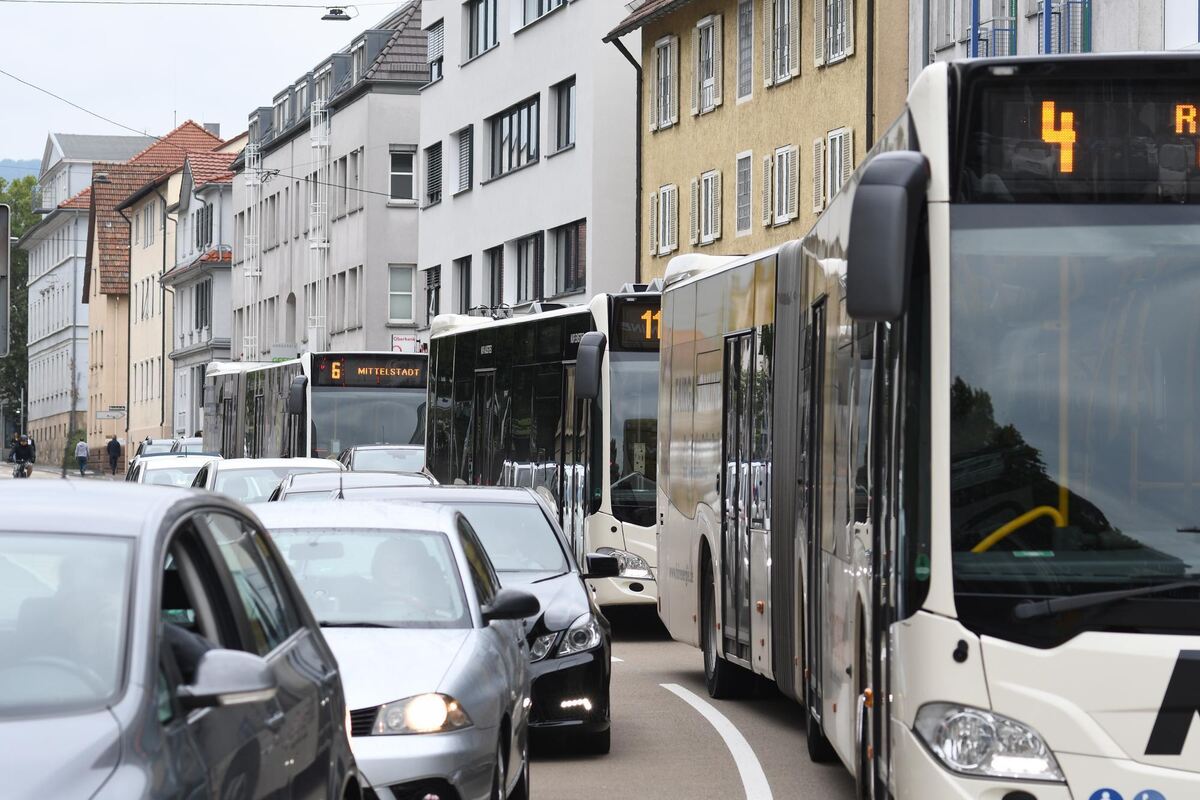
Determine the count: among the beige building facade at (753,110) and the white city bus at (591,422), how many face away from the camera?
0

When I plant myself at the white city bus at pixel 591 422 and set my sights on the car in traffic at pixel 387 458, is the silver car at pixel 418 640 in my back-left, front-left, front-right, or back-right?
back-left

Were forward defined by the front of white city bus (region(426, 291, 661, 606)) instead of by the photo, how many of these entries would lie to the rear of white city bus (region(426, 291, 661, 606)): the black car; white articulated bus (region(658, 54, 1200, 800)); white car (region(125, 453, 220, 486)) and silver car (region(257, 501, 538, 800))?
1

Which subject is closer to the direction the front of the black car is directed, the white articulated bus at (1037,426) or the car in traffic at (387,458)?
the white articulated bus

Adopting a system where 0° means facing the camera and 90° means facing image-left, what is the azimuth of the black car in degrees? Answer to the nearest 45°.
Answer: approximately 0°

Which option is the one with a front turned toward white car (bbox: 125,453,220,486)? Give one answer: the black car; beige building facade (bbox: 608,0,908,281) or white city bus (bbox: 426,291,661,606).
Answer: the beige building facade

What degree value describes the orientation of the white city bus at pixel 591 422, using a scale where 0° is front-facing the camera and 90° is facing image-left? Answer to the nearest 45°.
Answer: approximately 315°

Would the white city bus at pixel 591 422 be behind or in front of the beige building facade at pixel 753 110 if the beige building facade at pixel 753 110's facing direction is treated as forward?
in front

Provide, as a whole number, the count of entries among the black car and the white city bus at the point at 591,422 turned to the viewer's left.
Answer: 0

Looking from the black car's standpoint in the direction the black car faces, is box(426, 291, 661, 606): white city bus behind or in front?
behind

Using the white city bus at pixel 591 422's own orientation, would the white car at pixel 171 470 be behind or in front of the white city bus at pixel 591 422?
behind

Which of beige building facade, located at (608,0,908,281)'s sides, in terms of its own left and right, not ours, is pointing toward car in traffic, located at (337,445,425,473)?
front

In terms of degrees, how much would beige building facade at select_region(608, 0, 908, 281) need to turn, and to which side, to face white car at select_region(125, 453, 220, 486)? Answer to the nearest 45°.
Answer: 0° — it already faces it

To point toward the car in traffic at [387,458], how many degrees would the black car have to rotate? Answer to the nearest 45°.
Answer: approximately 180°

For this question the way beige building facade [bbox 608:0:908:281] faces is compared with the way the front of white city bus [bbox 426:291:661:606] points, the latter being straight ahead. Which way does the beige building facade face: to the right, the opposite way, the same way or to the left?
to the right

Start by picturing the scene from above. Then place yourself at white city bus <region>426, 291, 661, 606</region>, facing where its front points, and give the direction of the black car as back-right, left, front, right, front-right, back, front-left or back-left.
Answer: front-right
